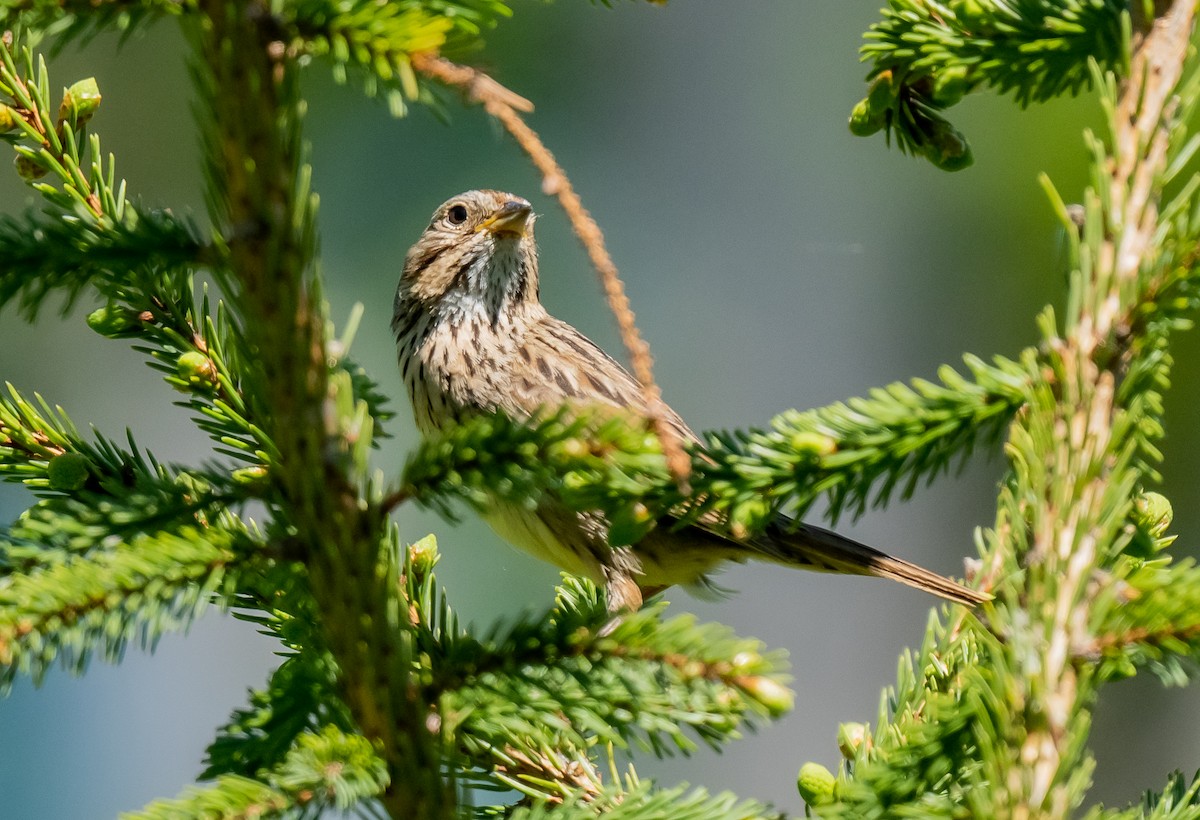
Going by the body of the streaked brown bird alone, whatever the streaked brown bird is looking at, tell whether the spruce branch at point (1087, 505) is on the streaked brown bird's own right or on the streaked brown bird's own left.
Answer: on the streaked brown bird's own left

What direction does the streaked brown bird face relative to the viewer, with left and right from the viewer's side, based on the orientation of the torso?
facing the viewer and to the left of the viewer

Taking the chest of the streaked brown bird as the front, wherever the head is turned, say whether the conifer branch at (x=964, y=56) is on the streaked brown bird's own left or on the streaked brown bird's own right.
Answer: on the streaked brown bird's own left

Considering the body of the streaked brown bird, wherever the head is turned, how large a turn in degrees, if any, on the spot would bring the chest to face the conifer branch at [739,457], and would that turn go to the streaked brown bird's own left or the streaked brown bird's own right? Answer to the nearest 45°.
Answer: approximately 135° to the streaked brown bird's own left
